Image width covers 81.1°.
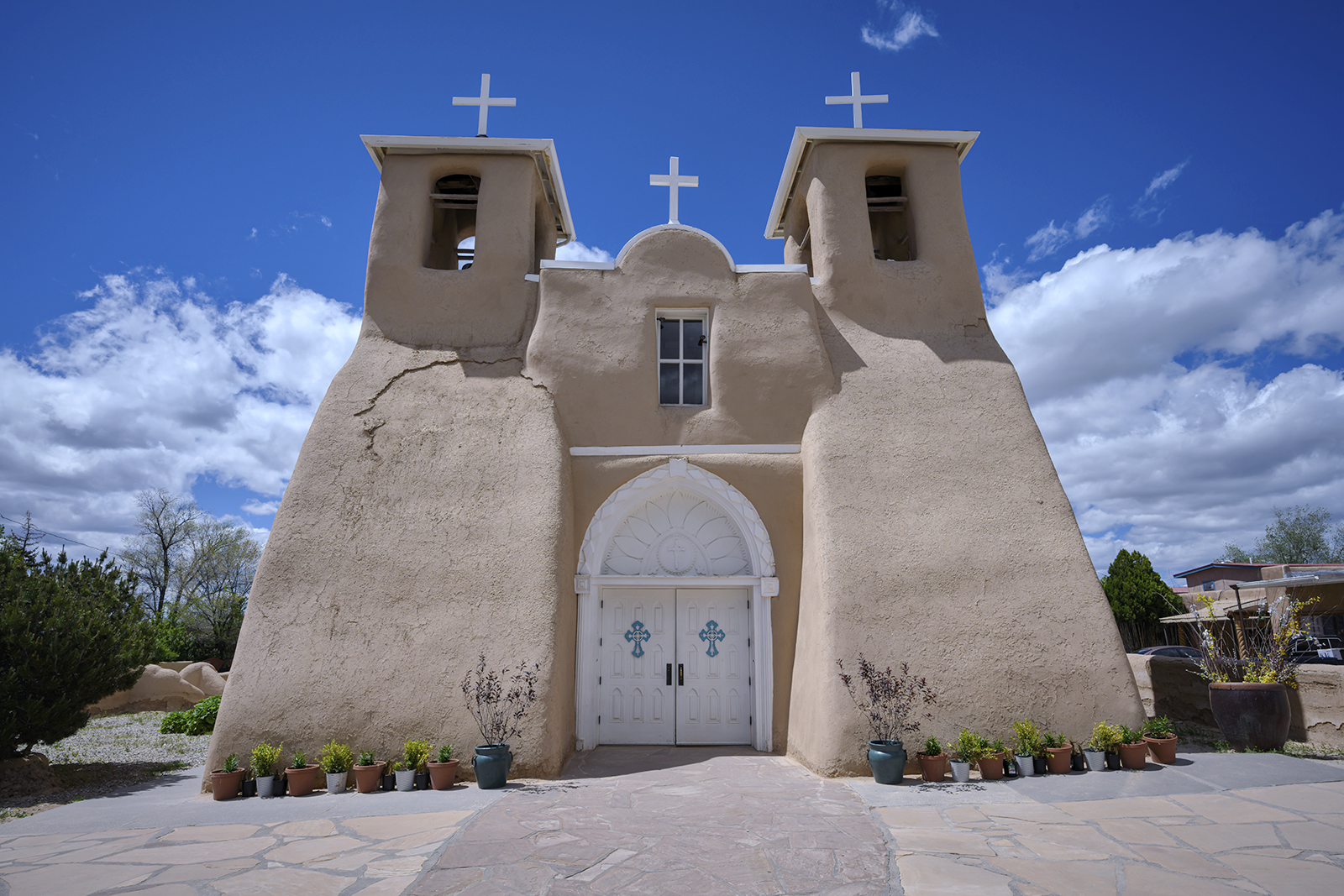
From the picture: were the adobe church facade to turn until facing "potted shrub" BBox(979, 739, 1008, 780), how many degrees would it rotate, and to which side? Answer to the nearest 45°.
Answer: approximately 90° to its left

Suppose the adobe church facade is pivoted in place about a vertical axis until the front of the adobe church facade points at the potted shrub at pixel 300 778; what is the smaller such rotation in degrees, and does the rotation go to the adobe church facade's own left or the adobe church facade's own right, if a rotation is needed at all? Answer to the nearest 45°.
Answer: approximately 90° to the adobe church facade's own right

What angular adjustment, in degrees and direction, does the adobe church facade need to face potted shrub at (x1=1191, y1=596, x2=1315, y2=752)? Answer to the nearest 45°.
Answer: approximately 90° to its left

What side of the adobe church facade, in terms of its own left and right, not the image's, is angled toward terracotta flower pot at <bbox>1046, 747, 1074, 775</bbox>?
left

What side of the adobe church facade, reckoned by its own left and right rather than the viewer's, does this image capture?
front

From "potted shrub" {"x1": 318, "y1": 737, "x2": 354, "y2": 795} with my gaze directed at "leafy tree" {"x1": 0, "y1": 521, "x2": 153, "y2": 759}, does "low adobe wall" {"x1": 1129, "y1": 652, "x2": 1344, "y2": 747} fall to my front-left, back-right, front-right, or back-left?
back-right

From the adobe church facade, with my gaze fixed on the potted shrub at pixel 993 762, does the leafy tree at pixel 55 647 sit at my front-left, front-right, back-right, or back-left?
back-right

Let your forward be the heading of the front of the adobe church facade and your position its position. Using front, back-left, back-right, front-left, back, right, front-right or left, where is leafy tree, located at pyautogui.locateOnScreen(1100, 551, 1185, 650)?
back-left

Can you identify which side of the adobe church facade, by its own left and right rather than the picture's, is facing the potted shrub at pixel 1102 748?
left

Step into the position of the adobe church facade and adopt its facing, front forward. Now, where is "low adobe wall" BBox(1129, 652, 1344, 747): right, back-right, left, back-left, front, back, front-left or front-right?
left

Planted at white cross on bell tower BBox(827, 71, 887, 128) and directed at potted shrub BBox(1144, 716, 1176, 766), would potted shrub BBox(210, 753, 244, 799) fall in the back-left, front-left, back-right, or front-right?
back-right

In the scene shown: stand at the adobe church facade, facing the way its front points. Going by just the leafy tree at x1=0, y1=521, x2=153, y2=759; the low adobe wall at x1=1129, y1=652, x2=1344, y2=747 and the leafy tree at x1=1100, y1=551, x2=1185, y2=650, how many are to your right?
1

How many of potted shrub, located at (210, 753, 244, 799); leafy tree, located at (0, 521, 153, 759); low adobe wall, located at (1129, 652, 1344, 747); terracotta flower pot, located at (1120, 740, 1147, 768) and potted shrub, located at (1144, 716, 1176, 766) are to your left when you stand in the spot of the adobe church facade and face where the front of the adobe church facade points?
3
